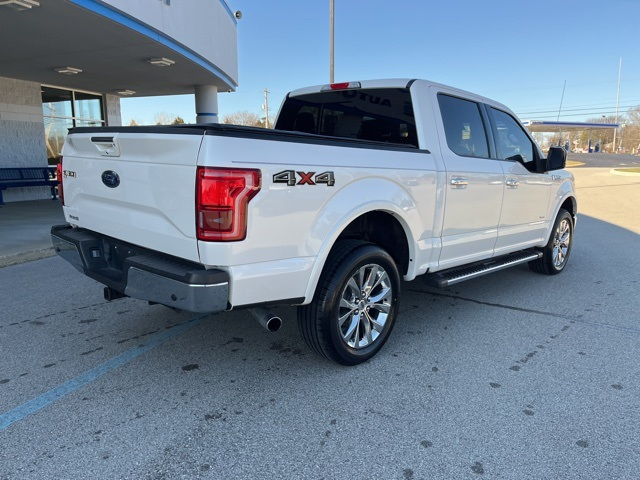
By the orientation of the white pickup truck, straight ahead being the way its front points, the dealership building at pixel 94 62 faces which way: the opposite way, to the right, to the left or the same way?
to the right

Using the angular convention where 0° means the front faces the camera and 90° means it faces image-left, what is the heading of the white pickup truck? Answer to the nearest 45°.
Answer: approximately 225°

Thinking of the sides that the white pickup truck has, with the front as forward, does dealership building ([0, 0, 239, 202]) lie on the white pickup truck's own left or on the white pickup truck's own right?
on the white pickup truck's own left

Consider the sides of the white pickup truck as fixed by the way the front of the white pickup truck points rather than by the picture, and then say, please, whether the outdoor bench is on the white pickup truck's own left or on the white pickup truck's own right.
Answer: on the white pickup truck's own left

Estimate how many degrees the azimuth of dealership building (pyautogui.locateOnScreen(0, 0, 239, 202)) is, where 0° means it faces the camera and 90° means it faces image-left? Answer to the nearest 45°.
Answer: approximately 315°

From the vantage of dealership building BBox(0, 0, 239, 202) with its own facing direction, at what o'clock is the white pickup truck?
The white pickup truck is roughly at 1 o'clock from the dealership building.

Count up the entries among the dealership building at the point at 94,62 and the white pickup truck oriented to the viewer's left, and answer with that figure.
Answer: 0
